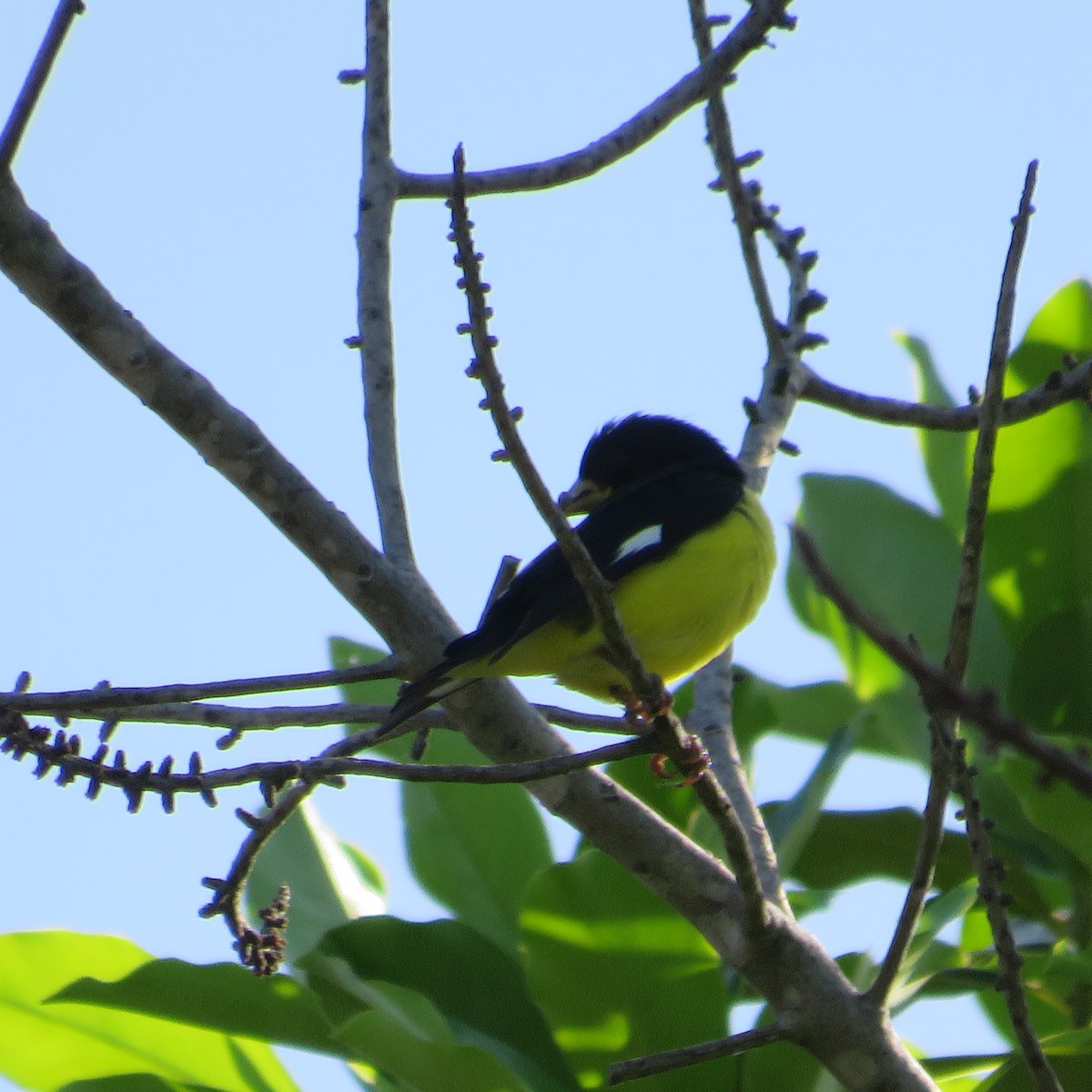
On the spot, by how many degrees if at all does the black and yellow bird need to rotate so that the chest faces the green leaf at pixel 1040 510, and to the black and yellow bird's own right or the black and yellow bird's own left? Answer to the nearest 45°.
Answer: approximately 45° to the black and yellow bird's own left

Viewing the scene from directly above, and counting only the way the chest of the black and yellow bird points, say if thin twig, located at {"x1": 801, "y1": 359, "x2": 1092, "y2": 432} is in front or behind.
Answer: in front

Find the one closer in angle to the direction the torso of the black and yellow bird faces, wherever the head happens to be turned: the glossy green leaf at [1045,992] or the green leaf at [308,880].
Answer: the glossy green leaf

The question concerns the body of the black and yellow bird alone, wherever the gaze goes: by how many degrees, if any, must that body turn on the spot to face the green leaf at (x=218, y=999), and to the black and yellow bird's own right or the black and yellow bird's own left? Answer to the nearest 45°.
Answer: approximately 180°

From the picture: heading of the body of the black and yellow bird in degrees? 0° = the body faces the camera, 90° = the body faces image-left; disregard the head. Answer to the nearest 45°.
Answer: approximately 270°

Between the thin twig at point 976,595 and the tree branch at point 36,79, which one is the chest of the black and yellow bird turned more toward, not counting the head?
the thin twig
